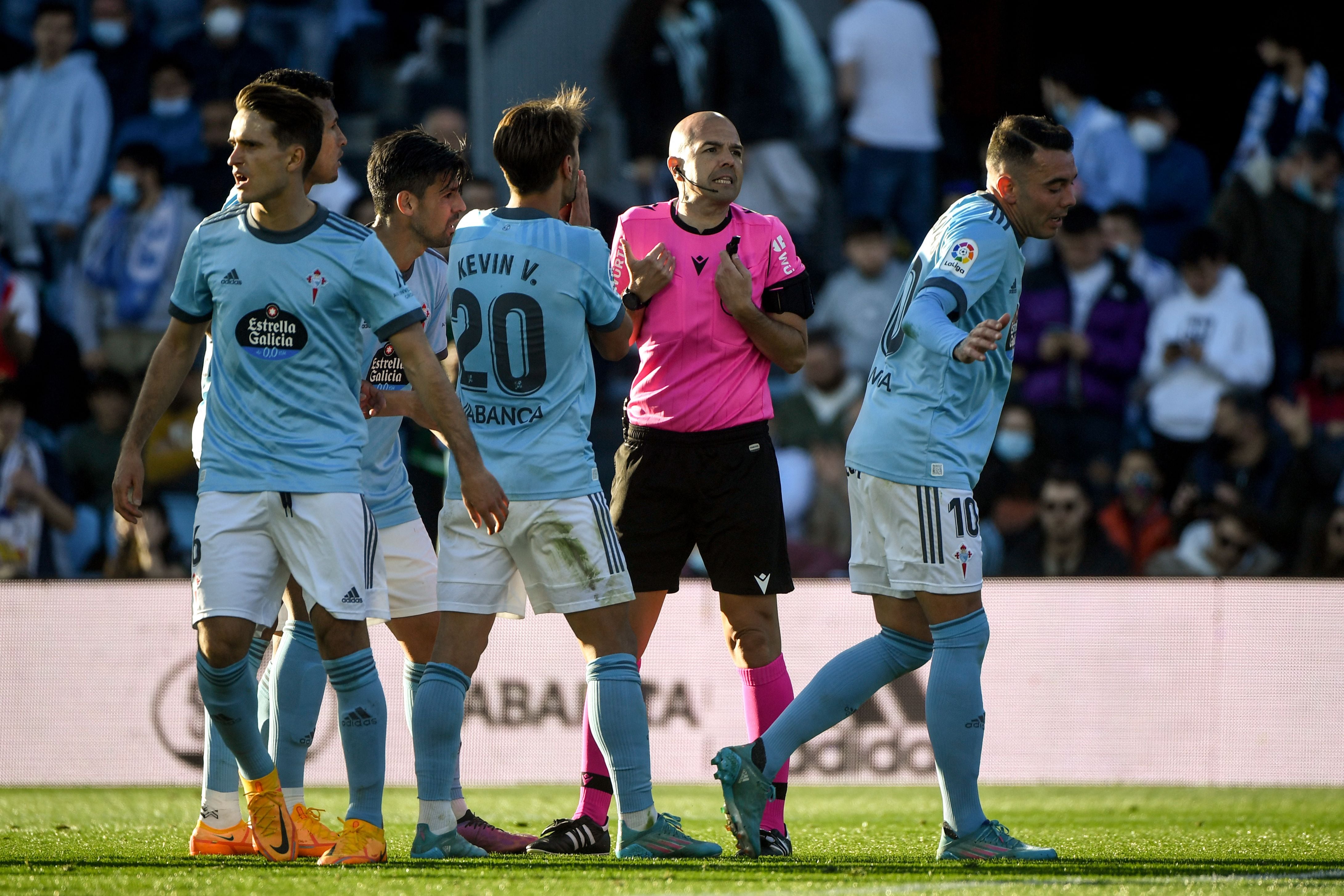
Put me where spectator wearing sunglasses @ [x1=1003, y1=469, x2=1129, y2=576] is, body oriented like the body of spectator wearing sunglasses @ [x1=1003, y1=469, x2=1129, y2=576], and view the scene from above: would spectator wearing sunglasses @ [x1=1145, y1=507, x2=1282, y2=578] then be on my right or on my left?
on my left

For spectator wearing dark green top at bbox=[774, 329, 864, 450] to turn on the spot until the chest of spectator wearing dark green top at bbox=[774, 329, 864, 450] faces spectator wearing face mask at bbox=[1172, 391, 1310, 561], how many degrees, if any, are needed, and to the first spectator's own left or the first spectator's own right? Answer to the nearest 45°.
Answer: approximately 90° to the first spectator's own left

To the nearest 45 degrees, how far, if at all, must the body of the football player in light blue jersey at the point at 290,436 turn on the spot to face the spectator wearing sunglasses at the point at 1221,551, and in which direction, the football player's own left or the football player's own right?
approximately 135° to the football player's own left

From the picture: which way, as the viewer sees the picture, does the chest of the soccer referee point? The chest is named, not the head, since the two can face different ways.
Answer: toward the camera

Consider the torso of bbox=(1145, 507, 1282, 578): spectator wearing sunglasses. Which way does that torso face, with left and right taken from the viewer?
facing the viewer

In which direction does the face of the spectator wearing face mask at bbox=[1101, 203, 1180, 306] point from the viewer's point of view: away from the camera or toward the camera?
toward the camera

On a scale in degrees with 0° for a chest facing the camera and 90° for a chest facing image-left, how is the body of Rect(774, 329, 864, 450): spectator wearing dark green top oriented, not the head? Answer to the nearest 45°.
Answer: approximately 0°

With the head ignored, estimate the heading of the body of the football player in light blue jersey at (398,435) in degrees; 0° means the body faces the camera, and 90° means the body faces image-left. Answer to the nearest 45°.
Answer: approximately 315°

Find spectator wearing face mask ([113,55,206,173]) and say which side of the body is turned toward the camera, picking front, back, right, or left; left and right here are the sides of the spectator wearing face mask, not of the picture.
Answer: front

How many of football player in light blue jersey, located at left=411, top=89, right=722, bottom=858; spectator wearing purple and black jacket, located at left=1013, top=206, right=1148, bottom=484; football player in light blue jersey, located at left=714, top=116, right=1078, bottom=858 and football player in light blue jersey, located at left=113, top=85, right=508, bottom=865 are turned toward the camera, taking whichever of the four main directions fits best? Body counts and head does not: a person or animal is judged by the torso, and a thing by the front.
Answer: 2

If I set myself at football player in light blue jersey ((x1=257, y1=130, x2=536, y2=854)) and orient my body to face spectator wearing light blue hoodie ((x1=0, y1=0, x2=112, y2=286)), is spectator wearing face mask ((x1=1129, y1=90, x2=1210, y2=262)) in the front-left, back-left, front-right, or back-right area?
front-right

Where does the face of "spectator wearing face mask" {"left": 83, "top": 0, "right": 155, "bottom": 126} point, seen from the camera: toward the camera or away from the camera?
toward the camera

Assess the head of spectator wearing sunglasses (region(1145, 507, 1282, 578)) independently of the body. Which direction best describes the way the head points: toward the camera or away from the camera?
toward the camera

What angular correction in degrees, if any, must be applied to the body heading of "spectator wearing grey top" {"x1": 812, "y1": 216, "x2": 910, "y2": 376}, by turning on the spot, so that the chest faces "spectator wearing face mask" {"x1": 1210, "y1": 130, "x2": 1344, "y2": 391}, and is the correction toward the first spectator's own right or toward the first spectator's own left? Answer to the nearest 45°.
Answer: approximately 90° to the first spectator's own left

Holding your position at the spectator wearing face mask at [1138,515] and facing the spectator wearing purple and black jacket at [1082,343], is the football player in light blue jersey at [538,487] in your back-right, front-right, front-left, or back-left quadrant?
back-left
